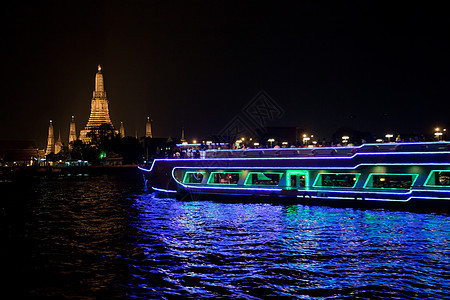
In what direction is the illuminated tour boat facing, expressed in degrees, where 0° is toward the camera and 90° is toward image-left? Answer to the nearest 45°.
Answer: approximately 90°
